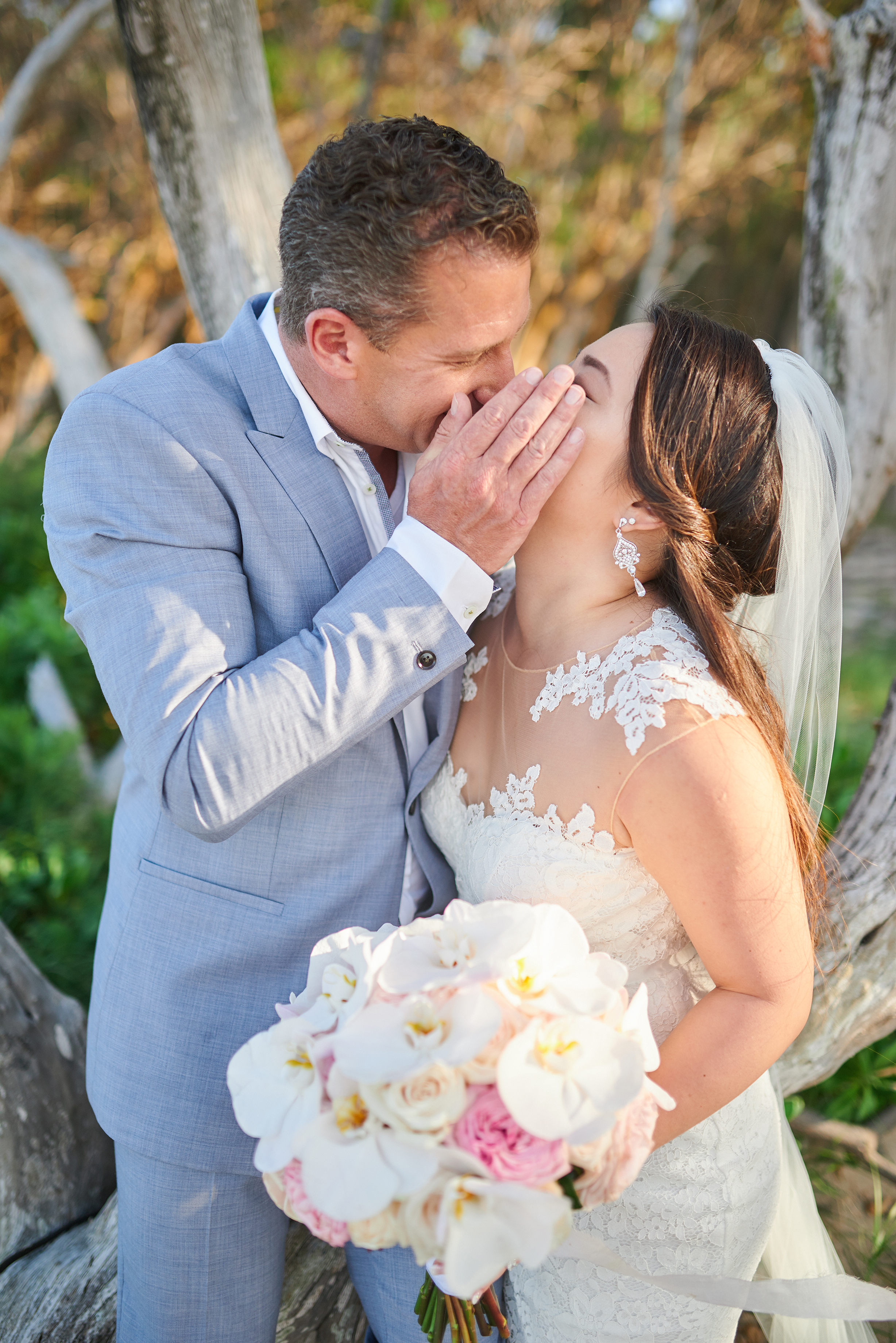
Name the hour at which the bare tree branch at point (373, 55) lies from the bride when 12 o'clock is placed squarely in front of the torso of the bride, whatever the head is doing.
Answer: The bare tree branch is roughly at 4 o'clock from the bride.

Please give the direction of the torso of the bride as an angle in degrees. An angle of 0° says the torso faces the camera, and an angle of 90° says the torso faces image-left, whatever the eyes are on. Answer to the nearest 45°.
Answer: approximately 45°

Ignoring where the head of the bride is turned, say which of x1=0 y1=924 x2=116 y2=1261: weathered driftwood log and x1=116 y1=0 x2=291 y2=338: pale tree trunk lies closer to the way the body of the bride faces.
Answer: the weathered driftwood log

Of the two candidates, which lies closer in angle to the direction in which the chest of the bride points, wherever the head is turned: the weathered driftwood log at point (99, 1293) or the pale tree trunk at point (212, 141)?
the weathered driftwood log

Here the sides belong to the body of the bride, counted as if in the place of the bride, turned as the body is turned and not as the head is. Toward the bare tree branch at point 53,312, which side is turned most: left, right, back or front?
right

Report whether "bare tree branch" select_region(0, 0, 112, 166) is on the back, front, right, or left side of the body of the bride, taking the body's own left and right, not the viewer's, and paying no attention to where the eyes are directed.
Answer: right

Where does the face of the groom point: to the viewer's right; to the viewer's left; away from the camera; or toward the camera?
to the viewer's right

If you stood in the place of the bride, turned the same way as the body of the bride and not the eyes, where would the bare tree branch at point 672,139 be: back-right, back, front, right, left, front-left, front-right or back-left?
back-right

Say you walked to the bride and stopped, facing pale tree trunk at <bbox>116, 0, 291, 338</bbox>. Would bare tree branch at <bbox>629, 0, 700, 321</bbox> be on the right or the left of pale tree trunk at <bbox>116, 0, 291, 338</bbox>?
right
